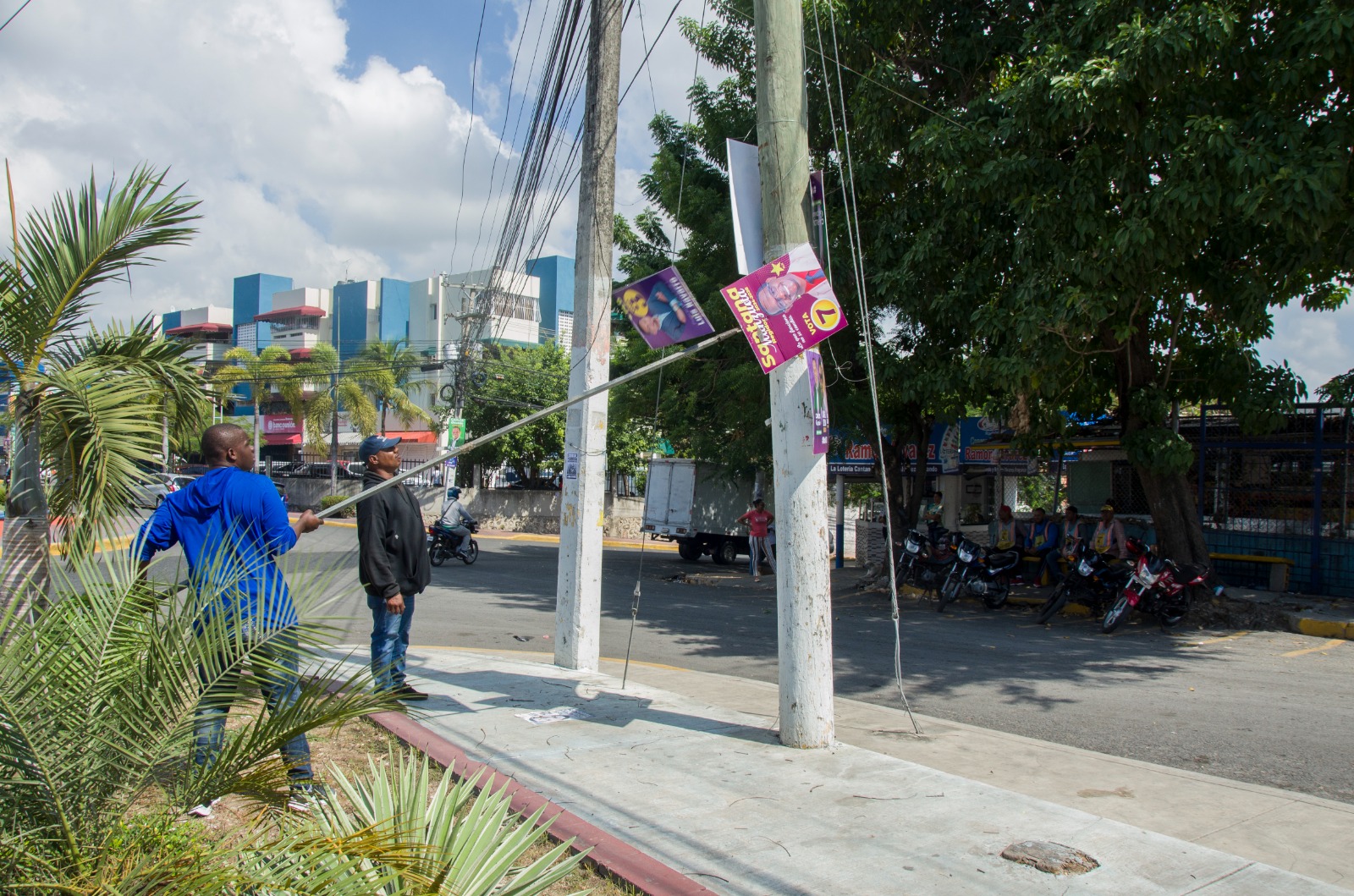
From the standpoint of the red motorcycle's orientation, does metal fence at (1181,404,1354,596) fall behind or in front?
behind

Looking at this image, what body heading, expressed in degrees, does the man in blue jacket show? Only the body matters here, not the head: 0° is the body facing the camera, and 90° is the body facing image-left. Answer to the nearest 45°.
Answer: approximately 225°

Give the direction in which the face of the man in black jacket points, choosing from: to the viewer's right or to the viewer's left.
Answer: to the viewer's right

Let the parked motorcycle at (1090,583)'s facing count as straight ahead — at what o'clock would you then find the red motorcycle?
The red motorcycle is roughly at 9 o'clock from the parked motorcycle.

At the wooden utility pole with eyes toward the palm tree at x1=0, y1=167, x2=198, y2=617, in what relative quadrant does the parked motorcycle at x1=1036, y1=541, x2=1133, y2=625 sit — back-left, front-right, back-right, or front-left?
back-right

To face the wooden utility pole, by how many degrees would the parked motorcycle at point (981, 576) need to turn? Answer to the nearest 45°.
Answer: approximately 45° to its left

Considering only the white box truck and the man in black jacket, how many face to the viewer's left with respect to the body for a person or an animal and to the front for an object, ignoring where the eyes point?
0

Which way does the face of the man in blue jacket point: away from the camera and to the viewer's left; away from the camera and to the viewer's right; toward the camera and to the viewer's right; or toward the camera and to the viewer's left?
away from the camera and to the viewer's right

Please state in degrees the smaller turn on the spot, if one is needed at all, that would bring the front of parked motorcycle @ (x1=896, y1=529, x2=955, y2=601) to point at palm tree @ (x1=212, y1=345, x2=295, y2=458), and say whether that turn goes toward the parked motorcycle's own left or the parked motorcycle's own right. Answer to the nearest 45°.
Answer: approximately 90° to the parked motorcycle's own right

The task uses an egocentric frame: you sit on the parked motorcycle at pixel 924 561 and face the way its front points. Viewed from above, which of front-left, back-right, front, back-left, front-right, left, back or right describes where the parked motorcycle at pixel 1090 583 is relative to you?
left

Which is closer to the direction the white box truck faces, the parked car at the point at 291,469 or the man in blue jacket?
the parked car

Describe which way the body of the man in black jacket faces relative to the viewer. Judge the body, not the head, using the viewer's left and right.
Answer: facing to the right of the viewer
